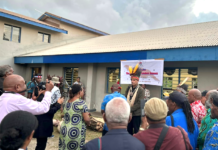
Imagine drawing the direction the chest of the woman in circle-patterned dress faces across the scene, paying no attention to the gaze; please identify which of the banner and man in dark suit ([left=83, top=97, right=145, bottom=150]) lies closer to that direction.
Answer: the banner

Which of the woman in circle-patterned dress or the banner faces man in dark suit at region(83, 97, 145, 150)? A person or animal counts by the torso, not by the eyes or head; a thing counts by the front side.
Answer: the banner

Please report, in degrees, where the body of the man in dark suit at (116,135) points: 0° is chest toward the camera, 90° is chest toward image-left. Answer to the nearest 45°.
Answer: approximately 180°

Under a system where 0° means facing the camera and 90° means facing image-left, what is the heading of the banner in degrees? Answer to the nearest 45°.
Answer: approximately 0°

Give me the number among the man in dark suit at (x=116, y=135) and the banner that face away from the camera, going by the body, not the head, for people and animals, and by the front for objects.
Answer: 1

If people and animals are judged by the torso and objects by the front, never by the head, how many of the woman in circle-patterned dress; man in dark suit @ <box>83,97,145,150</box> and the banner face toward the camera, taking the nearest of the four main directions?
1

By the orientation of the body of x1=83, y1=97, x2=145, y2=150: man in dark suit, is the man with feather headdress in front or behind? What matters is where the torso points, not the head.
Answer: in front

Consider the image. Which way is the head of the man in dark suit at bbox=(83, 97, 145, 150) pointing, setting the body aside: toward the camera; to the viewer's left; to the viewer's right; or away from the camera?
away from the camera

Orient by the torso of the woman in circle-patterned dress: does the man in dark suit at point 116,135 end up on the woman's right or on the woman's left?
on the woman's right

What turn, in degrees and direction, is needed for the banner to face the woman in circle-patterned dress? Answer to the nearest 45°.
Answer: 0° — it already faces them

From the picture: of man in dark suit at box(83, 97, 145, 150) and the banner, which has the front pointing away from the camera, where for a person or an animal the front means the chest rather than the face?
the man in dark suit

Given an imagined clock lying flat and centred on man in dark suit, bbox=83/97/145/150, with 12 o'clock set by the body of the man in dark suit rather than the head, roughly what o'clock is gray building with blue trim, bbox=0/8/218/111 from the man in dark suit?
The gray building with blue trim is roughly at 12 o'clock from the man in dark suit.

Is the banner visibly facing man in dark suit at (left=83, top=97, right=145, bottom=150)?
yes

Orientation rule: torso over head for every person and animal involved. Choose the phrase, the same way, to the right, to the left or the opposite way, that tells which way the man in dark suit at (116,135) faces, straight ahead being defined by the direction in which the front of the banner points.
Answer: the opposite way

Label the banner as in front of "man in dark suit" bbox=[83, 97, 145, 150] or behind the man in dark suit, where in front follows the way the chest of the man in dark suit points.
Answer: in front
